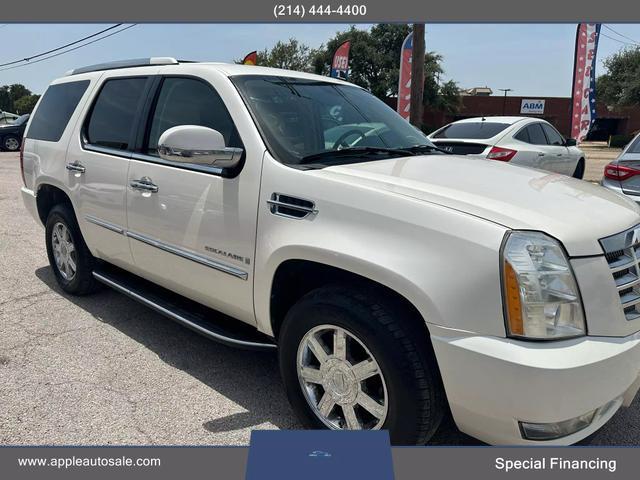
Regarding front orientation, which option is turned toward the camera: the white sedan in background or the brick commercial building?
the brick commercial building

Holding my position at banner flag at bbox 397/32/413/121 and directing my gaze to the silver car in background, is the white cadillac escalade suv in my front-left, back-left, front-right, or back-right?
front-right

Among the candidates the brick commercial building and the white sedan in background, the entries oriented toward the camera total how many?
1

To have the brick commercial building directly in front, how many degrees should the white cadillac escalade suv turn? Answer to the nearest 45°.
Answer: approximately 135° to its left

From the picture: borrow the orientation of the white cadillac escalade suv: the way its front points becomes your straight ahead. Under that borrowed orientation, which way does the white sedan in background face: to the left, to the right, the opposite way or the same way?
to the left

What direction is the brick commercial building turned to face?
toward the camera

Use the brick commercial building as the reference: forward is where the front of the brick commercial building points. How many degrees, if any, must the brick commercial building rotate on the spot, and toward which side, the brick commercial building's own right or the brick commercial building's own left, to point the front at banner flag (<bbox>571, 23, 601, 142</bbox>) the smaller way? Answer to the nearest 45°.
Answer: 0° — it already faces it

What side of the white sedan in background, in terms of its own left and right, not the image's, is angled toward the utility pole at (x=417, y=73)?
left

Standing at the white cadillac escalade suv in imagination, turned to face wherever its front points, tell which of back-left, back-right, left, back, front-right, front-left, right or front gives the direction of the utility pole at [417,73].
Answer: back-left

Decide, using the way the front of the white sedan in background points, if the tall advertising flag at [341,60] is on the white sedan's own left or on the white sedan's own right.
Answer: on the white sedan's own left

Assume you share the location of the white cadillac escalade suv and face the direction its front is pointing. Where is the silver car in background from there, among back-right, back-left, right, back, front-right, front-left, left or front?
left

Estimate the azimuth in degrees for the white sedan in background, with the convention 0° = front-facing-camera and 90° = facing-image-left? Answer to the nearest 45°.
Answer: approximately 225°

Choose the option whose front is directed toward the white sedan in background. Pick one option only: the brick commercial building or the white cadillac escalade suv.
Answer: the brick commercial building

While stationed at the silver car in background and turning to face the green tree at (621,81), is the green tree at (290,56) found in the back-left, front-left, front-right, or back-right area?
front-left

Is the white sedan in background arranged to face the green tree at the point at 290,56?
no

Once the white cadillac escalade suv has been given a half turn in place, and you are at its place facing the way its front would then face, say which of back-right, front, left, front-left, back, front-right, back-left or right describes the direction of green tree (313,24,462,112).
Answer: front-right

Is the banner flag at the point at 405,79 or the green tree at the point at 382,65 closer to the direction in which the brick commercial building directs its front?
the banner flag

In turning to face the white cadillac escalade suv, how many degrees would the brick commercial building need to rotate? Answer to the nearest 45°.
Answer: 0° — it already faces it
